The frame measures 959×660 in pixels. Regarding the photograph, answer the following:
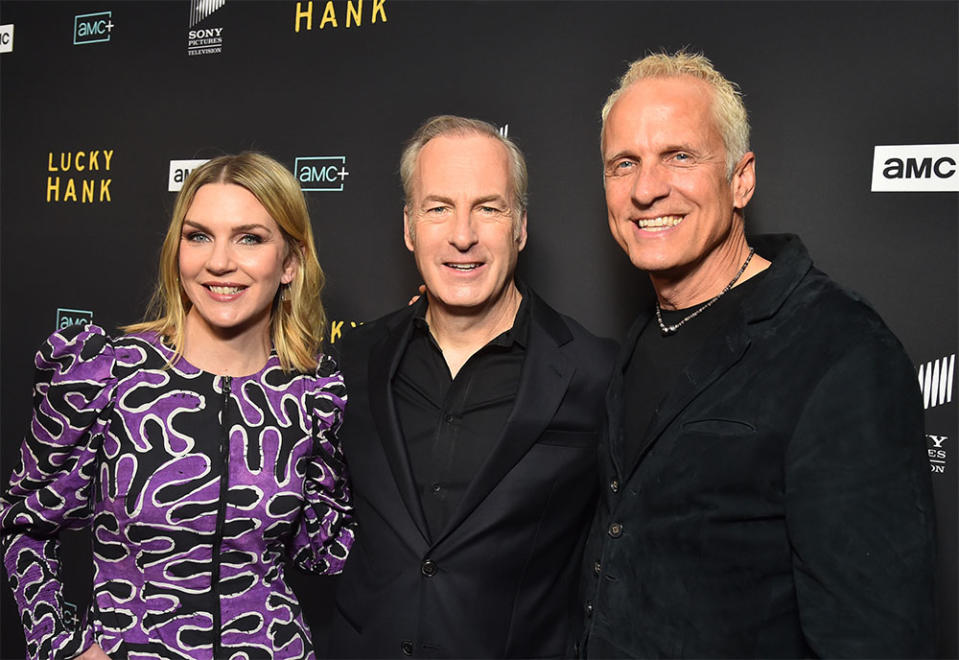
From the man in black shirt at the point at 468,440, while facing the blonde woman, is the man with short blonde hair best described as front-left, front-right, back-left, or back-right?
back-left

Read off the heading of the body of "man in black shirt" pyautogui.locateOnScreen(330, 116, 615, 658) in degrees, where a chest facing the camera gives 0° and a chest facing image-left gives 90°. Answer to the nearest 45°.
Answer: approximately 0°

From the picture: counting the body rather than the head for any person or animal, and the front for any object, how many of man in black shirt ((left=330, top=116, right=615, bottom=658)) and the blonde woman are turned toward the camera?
2

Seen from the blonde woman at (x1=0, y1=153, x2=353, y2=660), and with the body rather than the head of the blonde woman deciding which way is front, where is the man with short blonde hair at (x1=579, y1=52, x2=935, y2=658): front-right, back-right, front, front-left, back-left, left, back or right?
front-left
